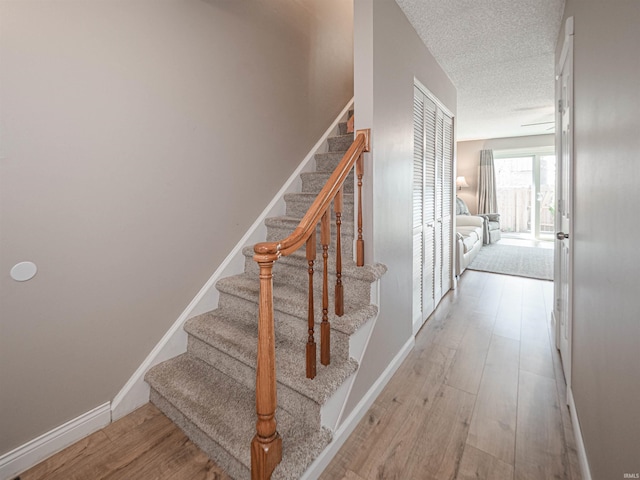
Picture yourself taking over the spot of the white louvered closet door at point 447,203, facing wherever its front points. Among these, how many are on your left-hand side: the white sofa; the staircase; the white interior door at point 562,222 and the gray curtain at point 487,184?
2

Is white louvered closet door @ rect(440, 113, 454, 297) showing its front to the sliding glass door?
no

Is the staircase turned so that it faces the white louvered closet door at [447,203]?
no

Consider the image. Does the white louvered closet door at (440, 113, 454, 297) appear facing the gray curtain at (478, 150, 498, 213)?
no

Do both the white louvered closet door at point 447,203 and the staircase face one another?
no

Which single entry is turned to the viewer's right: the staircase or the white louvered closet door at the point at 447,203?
the white louvered closet door

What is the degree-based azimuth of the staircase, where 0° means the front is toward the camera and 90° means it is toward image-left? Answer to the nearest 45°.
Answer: approximately 45°

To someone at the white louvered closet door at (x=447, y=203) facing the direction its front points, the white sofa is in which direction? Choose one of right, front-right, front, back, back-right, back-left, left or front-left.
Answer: left

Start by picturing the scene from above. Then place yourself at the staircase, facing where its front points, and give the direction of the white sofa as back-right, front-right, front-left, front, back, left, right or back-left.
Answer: back

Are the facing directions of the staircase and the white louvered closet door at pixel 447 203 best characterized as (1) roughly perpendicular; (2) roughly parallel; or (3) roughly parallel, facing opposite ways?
roughly perpendicular

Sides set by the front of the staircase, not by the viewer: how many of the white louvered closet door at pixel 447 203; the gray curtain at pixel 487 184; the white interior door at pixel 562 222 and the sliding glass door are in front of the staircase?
0

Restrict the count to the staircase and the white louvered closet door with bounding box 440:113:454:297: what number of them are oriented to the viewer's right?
1

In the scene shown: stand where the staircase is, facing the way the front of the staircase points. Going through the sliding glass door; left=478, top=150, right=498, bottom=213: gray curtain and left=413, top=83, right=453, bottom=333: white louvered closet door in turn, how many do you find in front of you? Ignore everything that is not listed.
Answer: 0

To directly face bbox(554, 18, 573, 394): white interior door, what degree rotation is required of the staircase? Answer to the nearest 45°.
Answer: approximately 135° to its left

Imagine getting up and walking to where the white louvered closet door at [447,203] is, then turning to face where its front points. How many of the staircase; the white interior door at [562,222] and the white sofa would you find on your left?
1

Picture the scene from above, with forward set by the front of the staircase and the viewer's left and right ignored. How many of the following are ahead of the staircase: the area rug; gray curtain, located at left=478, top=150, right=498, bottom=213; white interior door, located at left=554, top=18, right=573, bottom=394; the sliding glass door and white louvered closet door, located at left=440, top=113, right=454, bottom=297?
0

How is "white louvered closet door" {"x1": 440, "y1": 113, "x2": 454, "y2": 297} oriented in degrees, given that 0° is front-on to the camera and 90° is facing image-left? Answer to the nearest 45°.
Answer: approximately 270°

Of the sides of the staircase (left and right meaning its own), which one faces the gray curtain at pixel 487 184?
back

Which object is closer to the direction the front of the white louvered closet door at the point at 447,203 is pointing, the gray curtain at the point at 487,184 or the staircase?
the gray curtain
